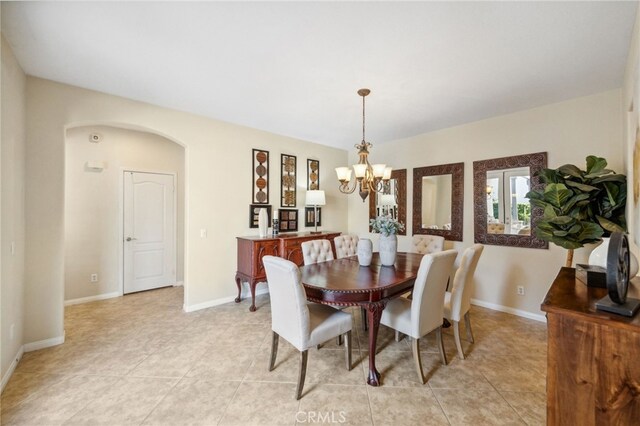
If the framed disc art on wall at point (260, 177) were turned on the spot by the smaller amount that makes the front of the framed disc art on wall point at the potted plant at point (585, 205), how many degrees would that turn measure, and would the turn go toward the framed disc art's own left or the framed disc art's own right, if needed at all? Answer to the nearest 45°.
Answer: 0° — it already faces it

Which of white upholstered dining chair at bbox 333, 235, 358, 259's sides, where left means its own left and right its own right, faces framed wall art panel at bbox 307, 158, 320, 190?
back

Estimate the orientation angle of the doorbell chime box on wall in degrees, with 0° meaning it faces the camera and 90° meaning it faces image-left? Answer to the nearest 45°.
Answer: approximately 0°

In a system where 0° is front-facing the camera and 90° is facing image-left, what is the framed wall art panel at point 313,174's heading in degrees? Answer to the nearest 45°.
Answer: approximately 315°

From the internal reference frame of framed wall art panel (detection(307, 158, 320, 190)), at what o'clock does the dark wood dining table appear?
The dark wood dining table is roughly at 1 o'clock from the framed wall art panel.

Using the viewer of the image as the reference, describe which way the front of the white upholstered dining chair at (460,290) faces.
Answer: facing away from the viewer and to the left of the viewer

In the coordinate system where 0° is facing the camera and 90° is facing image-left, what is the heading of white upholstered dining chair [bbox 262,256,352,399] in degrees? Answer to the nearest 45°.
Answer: approximately 225°

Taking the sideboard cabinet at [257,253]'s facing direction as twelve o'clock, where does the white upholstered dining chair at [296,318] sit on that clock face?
The white upholstered dining chair is roughly at 1 o'clock from the sideboard cabinet.

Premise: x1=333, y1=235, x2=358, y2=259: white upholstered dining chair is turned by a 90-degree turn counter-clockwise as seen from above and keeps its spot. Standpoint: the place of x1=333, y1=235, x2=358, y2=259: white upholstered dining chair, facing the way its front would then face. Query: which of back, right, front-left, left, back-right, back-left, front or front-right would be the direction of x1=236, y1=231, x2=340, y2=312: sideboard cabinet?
back-left

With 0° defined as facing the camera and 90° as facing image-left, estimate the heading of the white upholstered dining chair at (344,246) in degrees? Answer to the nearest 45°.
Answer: approximately 315°
